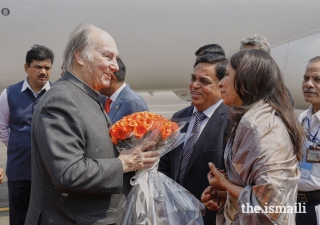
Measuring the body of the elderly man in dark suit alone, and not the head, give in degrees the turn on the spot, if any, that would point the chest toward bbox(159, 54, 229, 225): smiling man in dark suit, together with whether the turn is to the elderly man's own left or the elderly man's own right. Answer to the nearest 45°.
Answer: approximately 45° to the elderly man's own left

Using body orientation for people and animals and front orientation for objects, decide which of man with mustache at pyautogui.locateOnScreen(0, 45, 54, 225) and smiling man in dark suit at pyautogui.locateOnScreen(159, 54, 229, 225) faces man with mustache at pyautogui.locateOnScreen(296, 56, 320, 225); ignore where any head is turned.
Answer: man with mustache at pyautogui.locateOnScreen(0, 45, 54, 225)

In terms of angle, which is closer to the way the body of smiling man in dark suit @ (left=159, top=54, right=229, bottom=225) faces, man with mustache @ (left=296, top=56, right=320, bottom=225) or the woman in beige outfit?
the woman in beige outfit

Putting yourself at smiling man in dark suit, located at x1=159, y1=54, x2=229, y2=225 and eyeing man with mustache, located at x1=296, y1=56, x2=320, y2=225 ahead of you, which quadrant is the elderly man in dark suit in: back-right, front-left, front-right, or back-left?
back-right

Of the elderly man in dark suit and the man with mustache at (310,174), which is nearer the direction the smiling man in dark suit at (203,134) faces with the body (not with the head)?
the elderly man in dark suit

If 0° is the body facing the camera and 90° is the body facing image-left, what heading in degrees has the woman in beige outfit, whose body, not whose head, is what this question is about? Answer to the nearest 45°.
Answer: approximately 90°

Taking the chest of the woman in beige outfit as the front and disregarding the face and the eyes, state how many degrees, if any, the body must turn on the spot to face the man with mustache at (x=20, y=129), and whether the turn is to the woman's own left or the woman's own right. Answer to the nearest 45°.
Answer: approximately 45° to the woman's own right

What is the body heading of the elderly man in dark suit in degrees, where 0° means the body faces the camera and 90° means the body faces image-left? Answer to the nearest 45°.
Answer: approximately 270°

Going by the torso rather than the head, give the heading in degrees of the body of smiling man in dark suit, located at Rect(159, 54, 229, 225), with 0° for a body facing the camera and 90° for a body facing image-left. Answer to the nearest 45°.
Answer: approximately 45°
